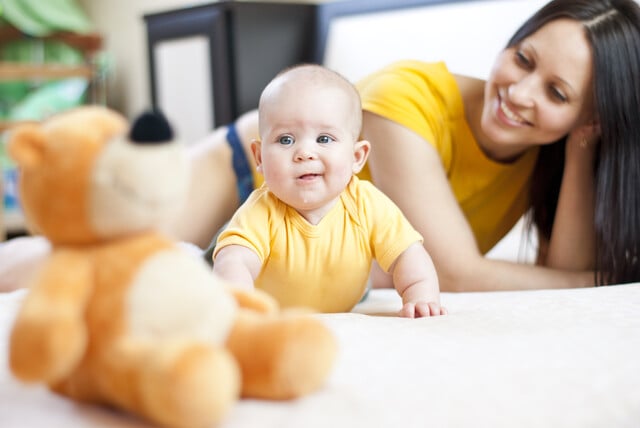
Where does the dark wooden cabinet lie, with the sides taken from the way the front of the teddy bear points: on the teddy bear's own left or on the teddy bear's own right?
on the teddy bear's own left

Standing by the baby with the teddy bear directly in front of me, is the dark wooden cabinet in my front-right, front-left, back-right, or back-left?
back-right
